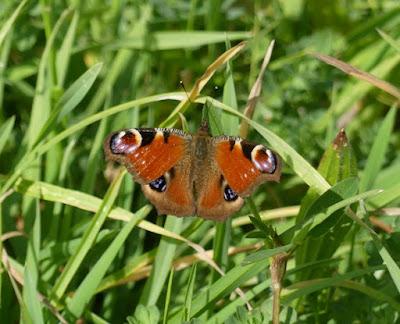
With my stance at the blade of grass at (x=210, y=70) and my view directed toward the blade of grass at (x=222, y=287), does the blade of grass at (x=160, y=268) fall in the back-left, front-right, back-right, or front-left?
front-right

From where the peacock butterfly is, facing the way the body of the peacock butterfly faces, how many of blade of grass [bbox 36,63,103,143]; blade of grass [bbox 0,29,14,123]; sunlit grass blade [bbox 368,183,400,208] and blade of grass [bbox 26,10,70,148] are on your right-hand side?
1

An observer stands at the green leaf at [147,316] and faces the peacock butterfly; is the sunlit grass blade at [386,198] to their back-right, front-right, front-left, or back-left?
front-right

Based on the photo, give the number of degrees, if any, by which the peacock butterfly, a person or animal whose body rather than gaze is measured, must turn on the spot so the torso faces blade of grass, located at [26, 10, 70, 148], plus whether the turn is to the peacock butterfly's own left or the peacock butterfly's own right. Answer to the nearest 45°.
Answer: approximately 45° to the peacock butterfly's own left

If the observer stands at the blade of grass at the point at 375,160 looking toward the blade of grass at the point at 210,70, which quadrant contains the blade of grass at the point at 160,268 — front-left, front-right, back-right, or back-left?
front-left

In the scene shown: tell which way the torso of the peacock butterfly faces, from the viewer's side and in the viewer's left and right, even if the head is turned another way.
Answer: facing away from the viewer

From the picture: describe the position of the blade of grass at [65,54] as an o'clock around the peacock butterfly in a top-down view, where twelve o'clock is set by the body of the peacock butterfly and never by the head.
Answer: The blade of grass is roughly at 11 o'clock from the peacock butterfly.

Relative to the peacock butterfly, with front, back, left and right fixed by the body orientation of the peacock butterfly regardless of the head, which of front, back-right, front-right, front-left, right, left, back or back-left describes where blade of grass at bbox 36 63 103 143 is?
front-left
